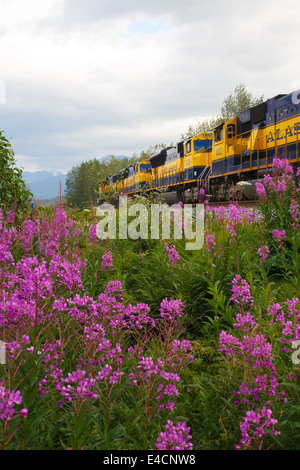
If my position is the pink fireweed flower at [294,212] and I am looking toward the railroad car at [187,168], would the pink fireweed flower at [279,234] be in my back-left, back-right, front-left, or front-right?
back-left

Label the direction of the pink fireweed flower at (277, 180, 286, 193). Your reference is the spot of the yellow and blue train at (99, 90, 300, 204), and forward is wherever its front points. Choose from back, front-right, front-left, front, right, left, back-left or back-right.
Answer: front-right

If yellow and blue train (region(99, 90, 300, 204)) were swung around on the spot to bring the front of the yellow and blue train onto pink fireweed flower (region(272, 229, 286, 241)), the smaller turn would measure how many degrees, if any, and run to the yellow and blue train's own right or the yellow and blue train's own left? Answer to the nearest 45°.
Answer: approximately 45° to the yellow and blue train's own right
